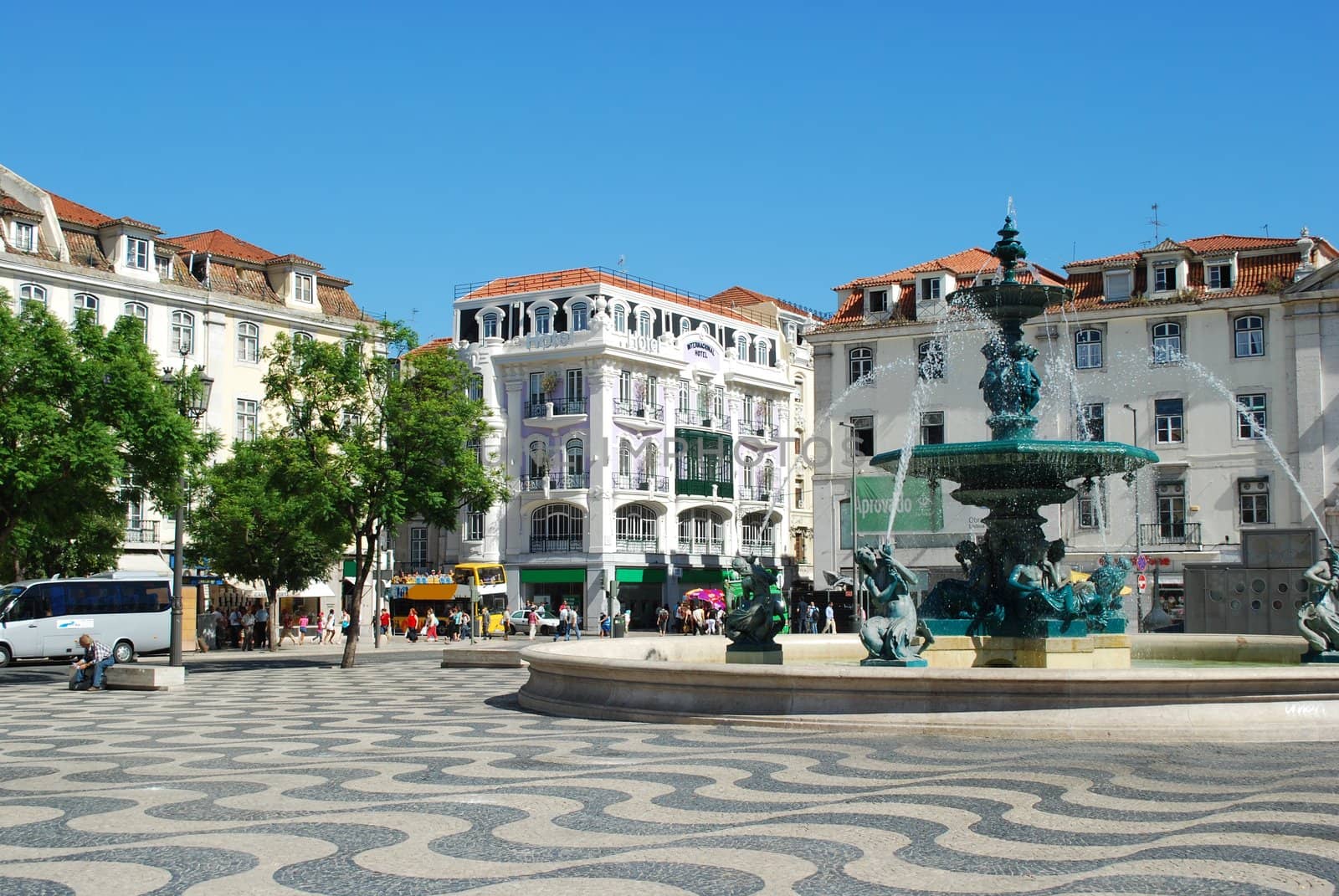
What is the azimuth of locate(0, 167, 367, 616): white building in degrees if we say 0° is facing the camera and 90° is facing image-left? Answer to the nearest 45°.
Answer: approximately 315°

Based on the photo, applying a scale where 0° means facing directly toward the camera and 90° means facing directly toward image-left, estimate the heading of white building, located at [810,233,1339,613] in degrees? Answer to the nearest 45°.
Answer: approximately 0°

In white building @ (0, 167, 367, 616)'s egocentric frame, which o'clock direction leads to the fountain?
The fountain is roughly at 1 o'clock from the white building.

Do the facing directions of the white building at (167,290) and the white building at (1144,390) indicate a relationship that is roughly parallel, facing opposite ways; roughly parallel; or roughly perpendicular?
roughly perpendicular
